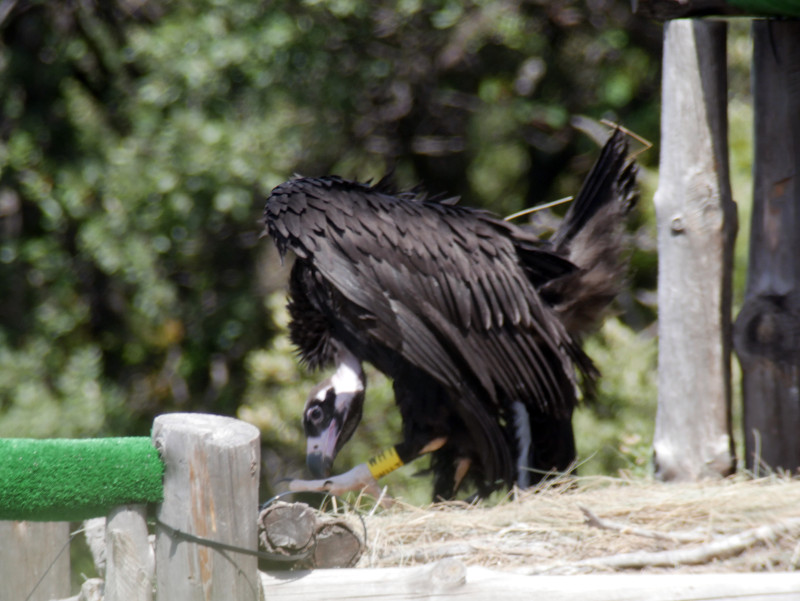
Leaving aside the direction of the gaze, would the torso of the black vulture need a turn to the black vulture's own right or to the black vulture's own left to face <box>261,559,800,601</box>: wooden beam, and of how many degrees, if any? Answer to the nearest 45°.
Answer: approximately 90° to the black vulture's own left

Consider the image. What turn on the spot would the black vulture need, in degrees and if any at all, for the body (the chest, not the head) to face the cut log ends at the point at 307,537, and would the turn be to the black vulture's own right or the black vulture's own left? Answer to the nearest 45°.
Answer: approximately 90° to the black vulture's own left

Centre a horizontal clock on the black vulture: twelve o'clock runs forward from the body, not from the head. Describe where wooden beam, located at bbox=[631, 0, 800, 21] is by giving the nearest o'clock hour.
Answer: The wooden beam is roughly at 7 o'clock from the black vulture.

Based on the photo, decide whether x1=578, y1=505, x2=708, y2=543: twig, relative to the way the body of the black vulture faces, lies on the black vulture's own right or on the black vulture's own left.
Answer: on the black vulture's own left

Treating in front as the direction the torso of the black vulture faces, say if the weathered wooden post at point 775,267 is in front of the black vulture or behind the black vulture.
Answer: behind

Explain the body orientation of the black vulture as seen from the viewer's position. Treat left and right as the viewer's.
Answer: facing to the left of the viewer

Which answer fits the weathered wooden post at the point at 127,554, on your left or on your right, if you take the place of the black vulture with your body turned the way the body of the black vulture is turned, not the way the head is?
on your left

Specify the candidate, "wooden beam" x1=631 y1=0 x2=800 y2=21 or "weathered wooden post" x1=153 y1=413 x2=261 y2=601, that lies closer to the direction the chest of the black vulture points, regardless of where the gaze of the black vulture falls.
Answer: the weathered wooden post

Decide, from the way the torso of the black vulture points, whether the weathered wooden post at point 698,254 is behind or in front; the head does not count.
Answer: behind
